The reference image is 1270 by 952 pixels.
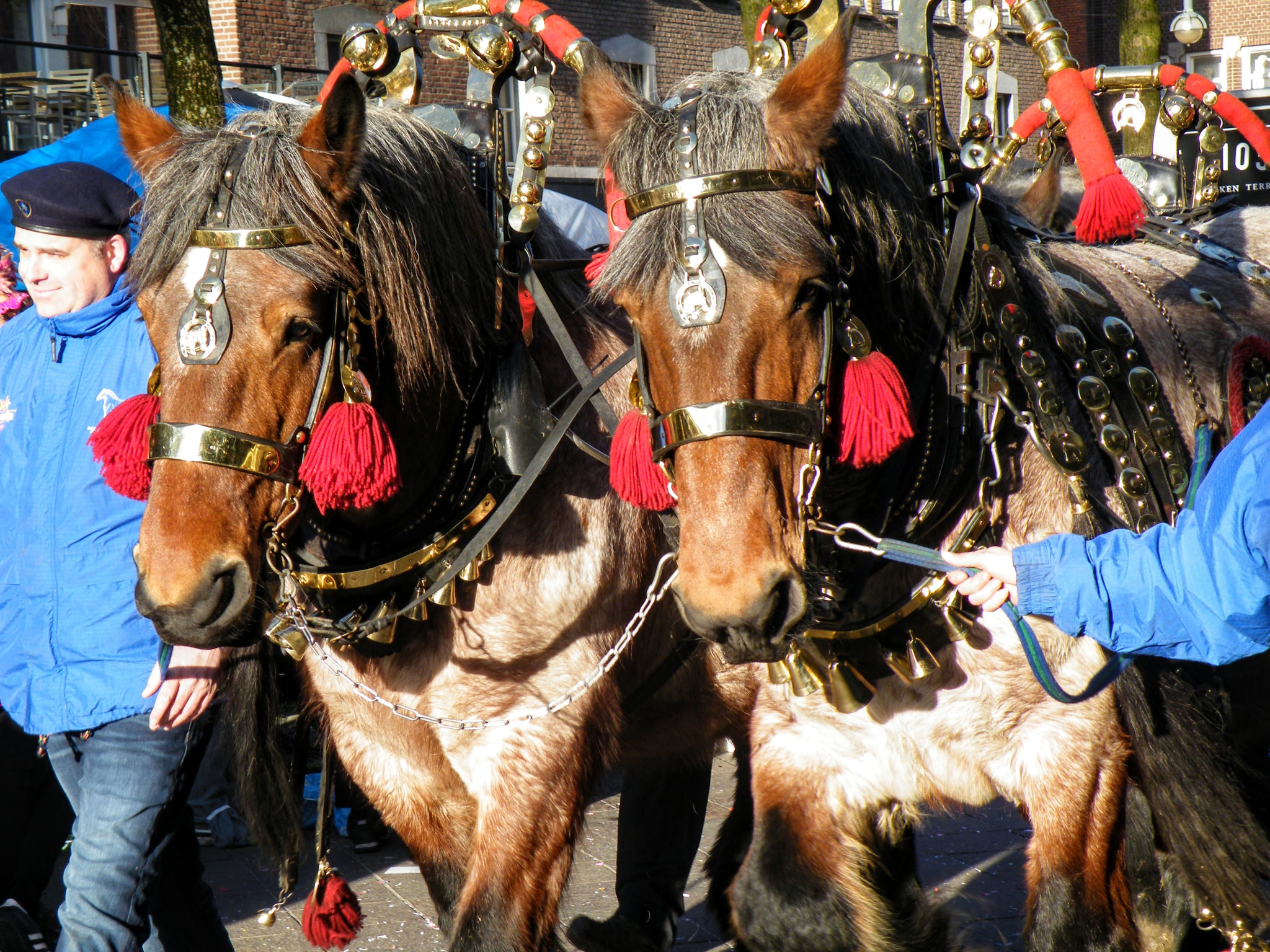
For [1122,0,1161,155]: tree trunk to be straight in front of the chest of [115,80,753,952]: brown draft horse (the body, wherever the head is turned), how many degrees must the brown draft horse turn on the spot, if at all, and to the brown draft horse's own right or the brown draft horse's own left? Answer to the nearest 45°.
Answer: approximately 180°

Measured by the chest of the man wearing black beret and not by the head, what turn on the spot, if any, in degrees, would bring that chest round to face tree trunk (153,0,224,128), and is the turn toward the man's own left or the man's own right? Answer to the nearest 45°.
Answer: approximately 135° to the man's own right

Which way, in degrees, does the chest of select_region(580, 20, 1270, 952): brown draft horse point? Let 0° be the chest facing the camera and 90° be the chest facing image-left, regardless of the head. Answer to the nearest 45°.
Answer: approximately 45°

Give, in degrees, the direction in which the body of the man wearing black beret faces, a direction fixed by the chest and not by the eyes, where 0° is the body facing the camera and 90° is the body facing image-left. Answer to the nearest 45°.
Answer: approximately 45°

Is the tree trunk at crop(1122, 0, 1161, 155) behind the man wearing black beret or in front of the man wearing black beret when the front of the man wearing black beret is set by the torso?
behind

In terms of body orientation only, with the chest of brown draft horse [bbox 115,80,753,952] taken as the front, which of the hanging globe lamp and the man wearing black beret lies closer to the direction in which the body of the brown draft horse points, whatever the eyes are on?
the man wearing black beret
